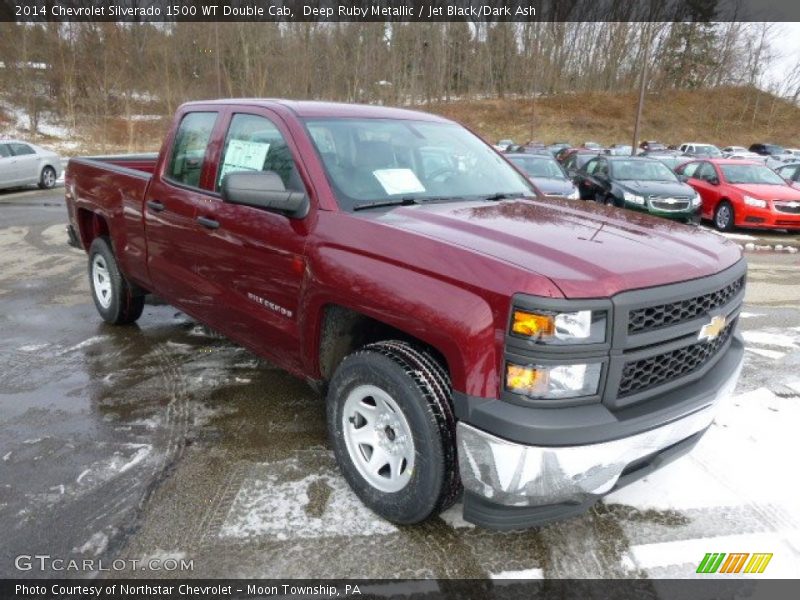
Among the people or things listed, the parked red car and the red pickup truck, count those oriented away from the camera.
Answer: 0

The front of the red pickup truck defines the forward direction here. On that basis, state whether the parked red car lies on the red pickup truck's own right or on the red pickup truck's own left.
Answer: on the red pickup truck's own left

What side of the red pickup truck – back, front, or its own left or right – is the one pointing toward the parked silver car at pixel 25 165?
back

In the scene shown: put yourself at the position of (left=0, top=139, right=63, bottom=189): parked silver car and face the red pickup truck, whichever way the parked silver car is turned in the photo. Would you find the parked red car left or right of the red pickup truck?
left

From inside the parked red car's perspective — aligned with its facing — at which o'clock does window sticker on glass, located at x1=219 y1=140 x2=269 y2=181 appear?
The window sticker on glass is roughly at 2 o'clock from the parked red car.

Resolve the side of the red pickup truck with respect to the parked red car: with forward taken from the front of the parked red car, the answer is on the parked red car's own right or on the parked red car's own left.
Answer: on the parked red car's own right

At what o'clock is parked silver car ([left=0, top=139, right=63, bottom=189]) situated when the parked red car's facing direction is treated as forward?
The parked silver car is roughly at 4 o'clock from the parked red car.

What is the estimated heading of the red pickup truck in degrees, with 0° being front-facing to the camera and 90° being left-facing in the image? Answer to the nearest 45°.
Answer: approximately 315°
